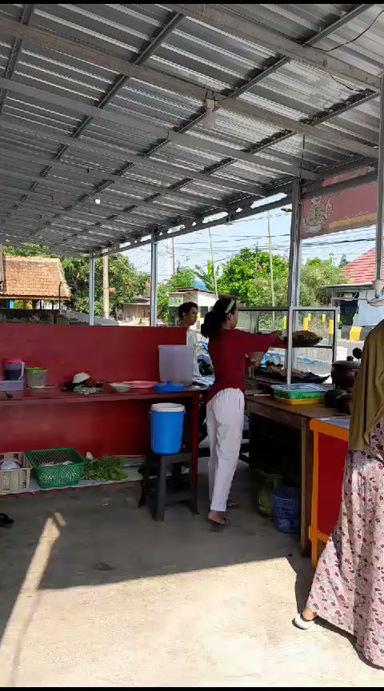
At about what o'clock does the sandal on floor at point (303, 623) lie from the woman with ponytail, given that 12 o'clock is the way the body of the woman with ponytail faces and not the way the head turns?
The sandal on floor is roughly at 4 o'clock from the woman with ponytail.

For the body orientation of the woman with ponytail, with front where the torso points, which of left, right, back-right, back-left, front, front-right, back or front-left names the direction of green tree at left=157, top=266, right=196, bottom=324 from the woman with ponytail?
front-left

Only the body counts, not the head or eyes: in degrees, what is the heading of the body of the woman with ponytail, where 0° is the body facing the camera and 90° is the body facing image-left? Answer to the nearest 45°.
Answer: approximately 225°

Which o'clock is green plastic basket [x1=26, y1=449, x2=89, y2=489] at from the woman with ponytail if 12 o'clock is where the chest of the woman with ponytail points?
The green plastic basket is roughly at 8 o'clock from the woman with ponytail.

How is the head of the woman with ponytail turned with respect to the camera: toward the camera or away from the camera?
away from the camera

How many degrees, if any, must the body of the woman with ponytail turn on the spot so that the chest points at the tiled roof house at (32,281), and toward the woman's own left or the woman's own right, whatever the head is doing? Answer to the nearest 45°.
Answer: approximately 90° to the woman's own left

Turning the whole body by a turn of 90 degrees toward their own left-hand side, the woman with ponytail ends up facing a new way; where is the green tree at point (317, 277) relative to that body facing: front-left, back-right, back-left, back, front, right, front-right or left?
front-right

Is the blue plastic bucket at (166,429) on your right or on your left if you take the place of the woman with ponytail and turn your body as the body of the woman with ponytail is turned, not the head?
on your left

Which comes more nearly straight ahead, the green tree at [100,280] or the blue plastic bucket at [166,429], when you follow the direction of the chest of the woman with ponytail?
the green tree

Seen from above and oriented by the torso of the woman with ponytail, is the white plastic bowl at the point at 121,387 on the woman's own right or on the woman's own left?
on the woman's own left

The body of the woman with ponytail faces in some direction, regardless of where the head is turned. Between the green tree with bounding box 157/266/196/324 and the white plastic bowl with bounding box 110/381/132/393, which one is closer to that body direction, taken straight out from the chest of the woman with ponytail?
the green tree

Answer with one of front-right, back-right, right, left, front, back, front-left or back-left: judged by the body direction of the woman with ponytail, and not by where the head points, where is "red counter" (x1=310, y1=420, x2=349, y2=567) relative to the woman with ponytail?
right
